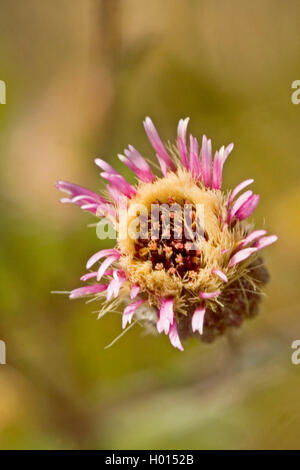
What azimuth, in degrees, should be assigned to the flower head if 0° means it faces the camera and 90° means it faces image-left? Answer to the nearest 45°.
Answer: approximately 0°
